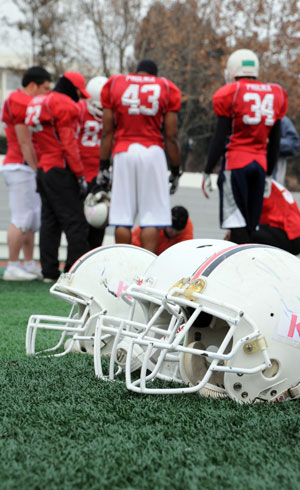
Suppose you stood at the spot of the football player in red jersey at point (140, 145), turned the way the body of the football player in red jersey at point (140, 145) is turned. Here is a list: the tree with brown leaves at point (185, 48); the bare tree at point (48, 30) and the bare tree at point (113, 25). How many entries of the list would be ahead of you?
3

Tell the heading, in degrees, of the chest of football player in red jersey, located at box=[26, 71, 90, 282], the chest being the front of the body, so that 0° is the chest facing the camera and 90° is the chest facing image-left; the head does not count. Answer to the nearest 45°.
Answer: approximately 225°

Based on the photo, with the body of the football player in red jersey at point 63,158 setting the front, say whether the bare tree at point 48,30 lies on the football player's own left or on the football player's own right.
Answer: on the football player's own left

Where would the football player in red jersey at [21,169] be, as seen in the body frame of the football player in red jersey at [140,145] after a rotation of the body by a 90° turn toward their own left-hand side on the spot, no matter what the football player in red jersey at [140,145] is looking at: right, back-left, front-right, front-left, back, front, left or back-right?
front-right

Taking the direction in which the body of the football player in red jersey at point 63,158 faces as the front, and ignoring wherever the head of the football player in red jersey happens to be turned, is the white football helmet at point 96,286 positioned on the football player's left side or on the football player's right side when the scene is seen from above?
on the football player's right side

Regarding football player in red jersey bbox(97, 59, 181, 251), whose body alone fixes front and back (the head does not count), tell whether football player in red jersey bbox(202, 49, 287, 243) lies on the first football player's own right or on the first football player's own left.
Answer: on the first football player's own right

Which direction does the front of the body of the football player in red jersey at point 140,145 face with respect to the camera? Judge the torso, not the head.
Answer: away from the camera

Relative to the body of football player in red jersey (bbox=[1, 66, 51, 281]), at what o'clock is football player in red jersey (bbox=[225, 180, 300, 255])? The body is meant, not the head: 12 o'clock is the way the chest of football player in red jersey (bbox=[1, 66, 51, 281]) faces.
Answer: football player in red jersey (bbox=[225, 180, 300, 255]) is roughly at 1 o'clock from football player in red jersey (bbox=[1, 66, 51, 281]).

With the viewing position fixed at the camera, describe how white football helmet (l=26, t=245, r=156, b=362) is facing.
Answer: facing to the left of the viewer

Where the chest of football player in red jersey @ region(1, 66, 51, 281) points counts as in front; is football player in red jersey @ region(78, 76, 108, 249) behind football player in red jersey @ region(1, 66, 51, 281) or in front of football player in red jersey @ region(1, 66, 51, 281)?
in front

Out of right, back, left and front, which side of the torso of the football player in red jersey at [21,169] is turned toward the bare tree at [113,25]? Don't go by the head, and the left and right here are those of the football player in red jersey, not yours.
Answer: left

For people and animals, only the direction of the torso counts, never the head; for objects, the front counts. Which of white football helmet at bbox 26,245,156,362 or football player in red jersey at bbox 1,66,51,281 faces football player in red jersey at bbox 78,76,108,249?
football player in red jersey at bbox 1,66,51,281

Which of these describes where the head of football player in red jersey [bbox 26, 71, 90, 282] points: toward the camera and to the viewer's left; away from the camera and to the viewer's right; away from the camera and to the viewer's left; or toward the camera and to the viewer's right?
away from the camera and to the viewer's right

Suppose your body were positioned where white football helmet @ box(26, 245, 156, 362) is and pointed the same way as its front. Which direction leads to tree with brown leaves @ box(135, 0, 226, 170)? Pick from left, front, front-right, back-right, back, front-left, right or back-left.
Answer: right

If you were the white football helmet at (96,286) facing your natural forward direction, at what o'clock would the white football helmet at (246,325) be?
the white football helmet at (246,325) is roughly at 8 o'clock from the white football helmet at (96,286).

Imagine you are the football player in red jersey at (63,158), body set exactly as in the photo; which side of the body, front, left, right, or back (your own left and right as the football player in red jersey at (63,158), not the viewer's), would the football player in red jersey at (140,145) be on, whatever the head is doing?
right

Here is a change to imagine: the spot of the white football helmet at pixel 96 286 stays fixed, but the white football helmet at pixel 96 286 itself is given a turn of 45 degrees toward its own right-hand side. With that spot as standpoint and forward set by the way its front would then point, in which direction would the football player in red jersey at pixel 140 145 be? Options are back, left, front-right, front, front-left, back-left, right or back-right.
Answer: front-right

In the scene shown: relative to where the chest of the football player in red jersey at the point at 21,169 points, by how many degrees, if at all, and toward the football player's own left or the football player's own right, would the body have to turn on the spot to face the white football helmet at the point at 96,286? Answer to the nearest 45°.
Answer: approximately 90° to the football player's own right
